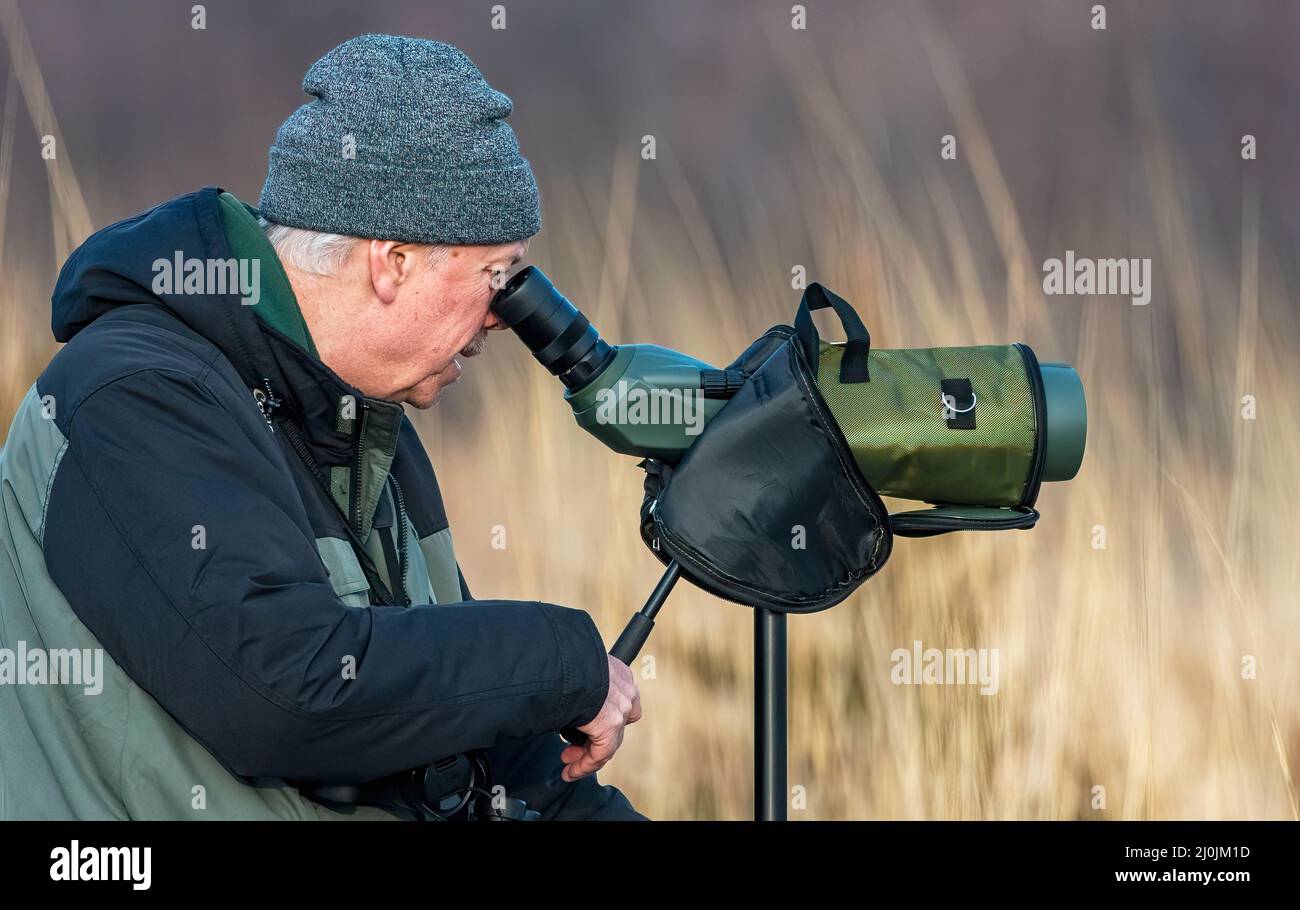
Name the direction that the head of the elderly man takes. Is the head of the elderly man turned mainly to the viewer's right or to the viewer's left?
to the viewer's right

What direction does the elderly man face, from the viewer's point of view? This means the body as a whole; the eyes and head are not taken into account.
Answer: to the viewer's right
